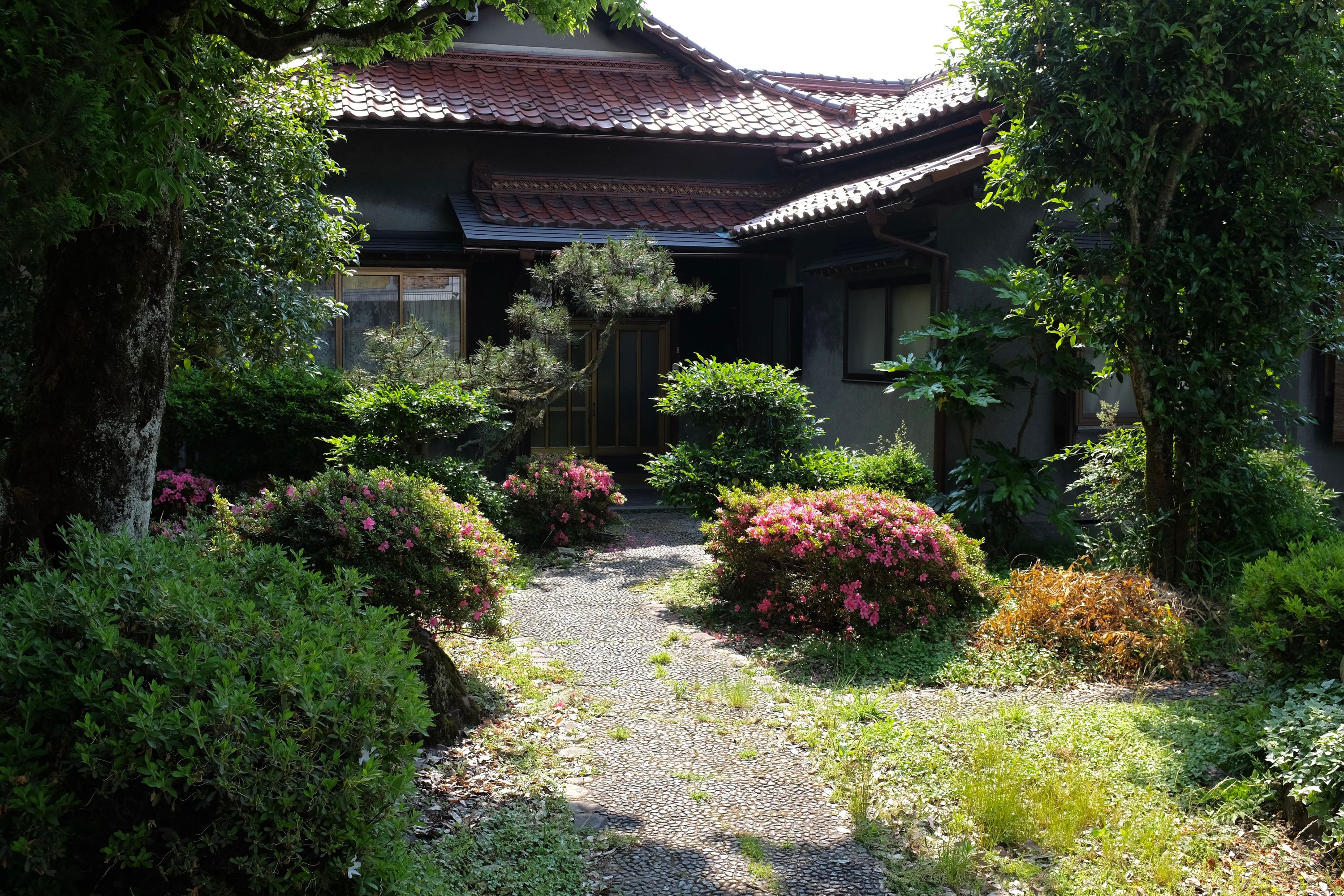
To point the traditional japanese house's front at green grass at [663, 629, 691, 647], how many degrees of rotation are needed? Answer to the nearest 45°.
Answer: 0° — it already faces it

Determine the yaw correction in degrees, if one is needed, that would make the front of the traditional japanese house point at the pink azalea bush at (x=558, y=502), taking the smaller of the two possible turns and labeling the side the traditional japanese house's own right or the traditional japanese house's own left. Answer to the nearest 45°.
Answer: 0° — it already faces it

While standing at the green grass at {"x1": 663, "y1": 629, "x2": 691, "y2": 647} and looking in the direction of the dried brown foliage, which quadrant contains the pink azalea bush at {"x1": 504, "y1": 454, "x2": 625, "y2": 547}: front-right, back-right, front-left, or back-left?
back-left

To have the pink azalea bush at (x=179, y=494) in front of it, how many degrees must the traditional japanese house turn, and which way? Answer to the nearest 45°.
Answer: approximately 45° to its right

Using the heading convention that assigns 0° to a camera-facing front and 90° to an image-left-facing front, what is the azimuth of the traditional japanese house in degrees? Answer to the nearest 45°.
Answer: approximately 0°

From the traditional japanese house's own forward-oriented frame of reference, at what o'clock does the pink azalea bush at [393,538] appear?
The pink azalea bush is roughly at 12 o'clock from the traditional japanese house.

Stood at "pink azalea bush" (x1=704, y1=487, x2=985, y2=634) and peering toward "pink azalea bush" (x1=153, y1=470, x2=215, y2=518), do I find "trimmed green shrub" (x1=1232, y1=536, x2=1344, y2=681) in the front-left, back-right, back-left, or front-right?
back-left
